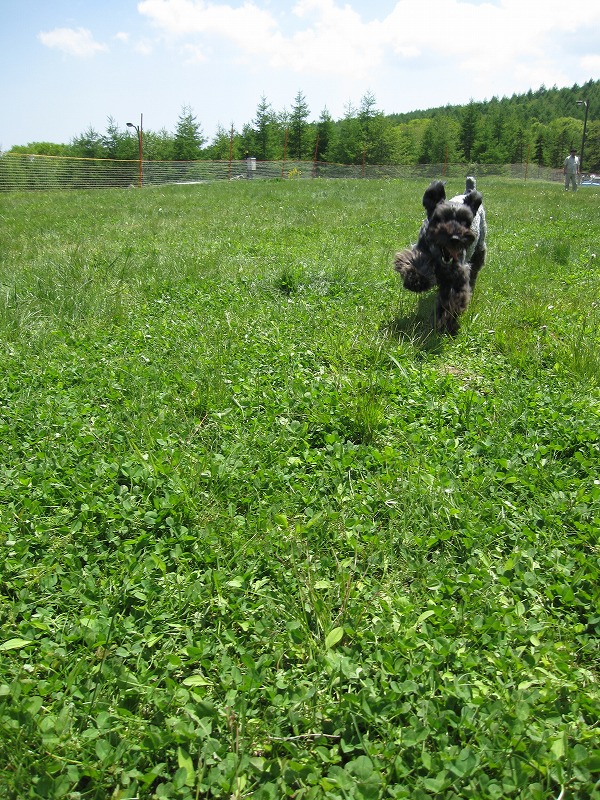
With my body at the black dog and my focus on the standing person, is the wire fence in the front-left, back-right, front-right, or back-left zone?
front-left

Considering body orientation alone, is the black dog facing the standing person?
no

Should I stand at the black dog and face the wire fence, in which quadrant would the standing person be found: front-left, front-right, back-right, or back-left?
front-right

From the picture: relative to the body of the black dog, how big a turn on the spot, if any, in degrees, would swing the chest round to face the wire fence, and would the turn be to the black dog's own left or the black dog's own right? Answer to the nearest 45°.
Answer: approximately 135° to the black dog's own right

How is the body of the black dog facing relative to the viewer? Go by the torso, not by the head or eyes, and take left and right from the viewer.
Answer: facing the viewer
